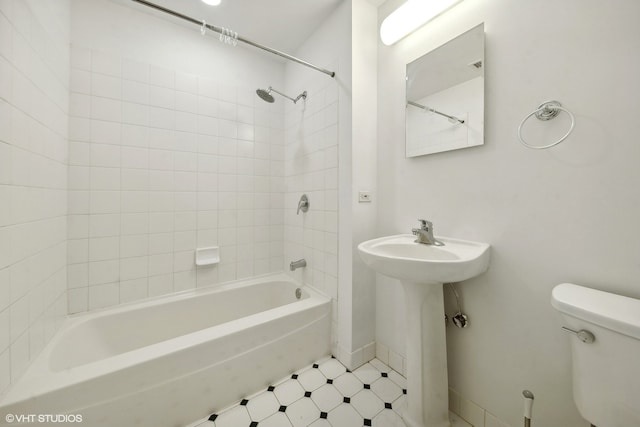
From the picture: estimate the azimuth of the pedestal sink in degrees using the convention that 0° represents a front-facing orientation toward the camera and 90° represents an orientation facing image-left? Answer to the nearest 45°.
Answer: approximately 45°

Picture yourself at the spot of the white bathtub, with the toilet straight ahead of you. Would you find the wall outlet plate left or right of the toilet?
left

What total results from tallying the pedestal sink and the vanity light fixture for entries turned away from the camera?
0

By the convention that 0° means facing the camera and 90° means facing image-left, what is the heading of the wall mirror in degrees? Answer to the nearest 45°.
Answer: approximately 45°

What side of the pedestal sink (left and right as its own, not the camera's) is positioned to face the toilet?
left
